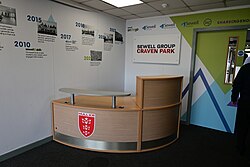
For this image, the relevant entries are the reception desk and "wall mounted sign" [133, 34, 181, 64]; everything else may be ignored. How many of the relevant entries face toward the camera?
2

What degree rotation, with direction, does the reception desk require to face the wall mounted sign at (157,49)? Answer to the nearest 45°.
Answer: approximately 135° to its left

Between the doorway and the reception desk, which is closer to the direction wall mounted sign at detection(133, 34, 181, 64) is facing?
the reception desk

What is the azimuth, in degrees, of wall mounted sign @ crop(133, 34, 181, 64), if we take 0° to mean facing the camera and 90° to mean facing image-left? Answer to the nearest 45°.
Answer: approximately 0°

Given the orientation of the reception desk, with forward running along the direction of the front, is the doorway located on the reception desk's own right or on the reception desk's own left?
on the reception desk's own left

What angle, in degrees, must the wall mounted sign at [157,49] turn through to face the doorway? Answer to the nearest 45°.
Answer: approximately 90° to its left
